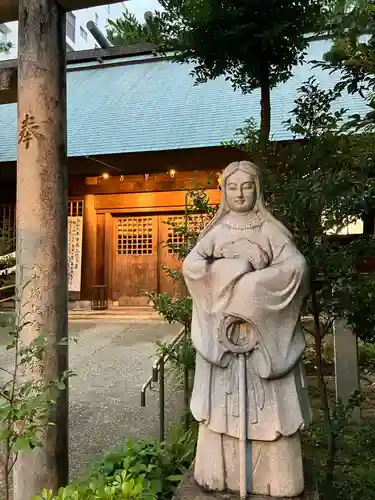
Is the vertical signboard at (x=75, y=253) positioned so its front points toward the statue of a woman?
yes

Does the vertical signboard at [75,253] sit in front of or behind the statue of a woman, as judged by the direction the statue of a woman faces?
behind

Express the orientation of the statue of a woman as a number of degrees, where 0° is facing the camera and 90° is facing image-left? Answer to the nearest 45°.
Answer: approximately 0°

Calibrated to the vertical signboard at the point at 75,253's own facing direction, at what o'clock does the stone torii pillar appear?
The stone torii pillar is roughly at 12 o'clock from the vertical signboard.

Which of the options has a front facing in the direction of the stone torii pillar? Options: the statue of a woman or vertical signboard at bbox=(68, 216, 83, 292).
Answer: the vertical signboard

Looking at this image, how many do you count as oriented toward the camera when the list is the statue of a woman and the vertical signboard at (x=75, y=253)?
2

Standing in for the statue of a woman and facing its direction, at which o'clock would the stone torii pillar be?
The stone torii pillar is roughly at 4 o'clock from the statue of a woman.
